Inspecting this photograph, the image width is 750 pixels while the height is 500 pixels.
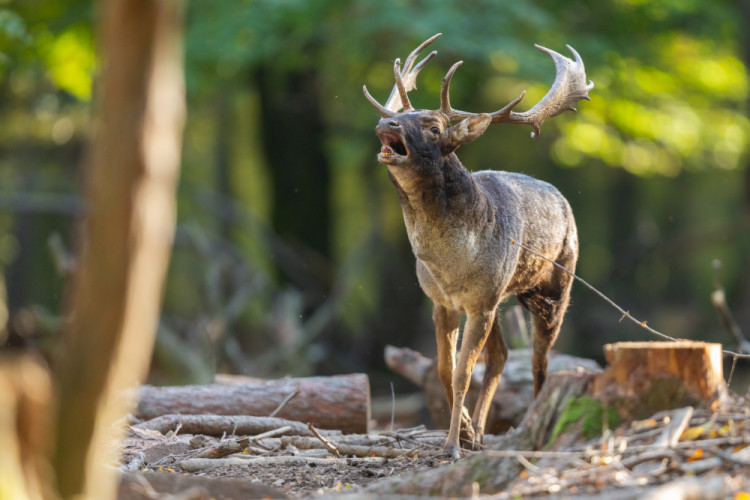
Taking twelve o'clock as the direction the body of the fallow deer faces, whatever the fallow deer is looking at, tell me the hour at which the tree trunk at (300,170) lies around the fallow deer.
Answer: The tree trunk is roughly at 4 o'clock from the fallow deer.

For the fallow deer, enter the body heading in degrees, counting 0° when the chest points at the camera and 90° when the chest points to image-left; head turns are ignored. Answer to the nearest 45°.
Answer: approximately 45°

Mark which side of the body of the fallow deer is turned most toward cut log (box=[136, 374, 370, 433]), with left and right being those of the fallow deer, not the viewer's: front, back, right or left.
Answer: right

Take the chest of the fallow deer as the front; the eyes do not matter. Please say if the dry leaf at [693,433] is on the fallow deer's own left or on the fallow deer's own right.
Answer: on the fallow deer's own left

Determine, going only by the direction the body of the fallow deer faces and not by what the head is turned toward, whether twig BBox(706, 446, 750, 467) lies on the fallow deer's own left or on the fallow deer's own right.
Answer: on the fallow deer's own left

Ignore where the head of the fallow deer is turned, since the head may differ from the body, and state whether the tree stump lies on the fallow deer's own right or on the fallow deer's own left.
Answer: on the fallow deer's own left

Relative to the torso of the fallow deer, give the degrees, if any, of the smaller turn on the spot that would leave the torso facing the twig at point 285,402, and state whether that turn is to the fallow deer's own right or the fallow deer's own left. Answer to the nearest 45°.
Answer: approximately 90° to the fallow deer's own right

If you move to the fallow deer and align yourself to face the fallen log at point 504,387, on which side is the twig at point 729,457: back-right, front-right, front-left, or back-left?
back-right
